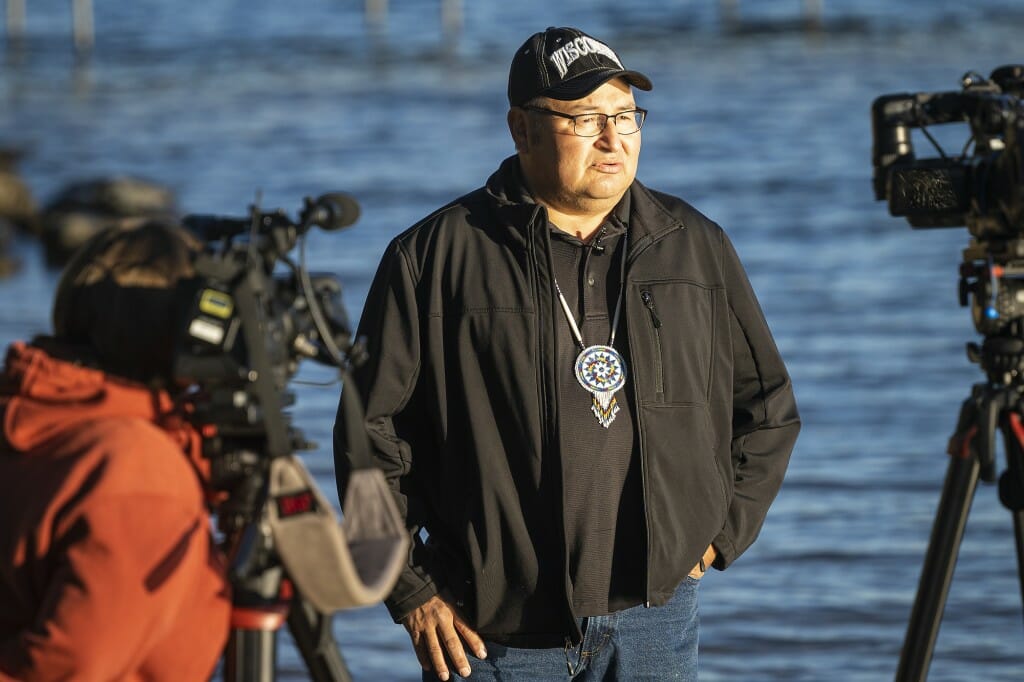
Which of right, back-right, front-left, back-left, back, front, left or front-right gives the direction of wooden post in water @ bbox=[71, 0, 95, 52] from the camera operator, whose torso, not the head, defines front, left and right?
front-left

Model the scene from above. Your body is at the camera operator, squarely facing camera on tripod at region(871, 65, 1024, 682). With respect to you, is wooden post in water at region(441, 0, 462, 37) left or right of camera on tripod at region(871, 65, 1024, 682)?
left

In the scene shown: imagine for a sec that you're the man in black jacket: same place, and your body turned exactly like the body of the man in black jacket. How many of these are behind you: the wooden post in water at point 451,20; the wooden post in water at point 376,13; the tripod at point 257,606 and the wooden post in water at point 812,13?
3

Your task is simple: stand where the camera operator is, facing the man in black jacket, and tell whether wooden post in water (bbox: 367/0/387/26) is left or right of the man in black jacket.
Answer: left

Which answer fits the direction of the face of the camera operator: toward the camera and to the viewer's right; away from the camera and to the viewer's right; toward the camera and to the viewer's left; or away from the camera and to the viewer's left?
away from the camera and to the viewer's right

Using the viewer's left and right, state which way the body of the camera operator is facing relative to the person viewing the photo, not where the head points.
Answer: facing away from the viewer and to the right of the viewer

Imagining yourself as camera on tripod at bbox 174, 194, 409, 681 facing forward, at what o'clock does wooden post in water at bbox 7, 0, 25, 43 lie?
The wooden post in water is roughly at 10 o'clock from the camera on tripod.

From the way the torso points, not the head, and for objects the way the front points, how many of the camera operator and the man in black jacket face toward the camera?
1

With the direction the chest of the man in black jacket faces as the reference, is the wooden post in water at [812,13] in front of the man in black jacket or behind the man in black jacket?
behind

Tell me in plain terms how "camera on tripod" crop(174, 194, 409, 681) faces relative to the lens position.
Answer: facing away from the viewer and to the right of the viewer
